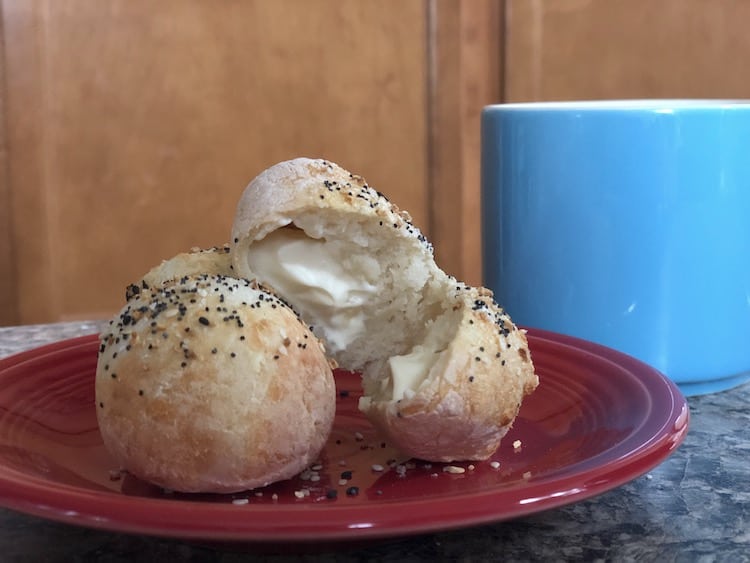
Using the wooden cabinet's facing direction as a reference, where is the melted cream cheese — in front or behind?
in front

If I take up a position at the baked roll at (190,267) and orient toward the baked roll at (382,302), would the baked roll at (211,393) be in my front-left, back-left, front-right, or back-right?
front-right

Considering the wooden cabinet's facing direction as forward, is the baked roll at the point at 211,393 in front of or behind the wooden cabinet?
in front

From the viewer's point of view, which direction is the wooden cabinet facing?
toward the camera

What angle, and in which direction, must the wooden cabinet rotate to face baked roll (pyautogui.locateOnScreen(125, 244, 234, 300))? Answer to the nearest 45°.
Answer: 0° — it already faces it

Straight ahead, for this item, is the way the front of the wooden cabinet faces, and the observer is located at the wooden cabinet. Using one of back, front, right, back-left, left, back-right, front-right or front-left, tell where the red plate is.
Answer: front
